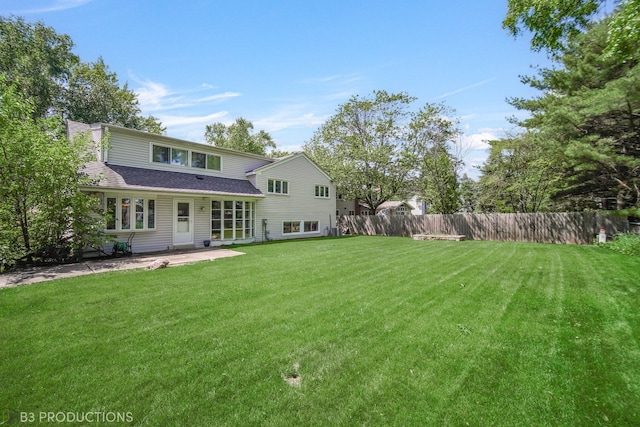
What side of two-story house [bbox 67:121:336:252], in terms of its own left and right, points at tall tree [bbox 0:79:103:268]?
right

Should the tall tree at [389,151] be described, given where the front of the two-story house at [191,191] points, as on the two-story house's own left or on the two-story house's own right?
on the two-story house's own left

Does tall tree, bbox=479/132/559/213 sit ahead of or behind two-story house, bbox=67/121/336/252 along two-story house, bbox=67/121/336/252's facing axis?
ahead
